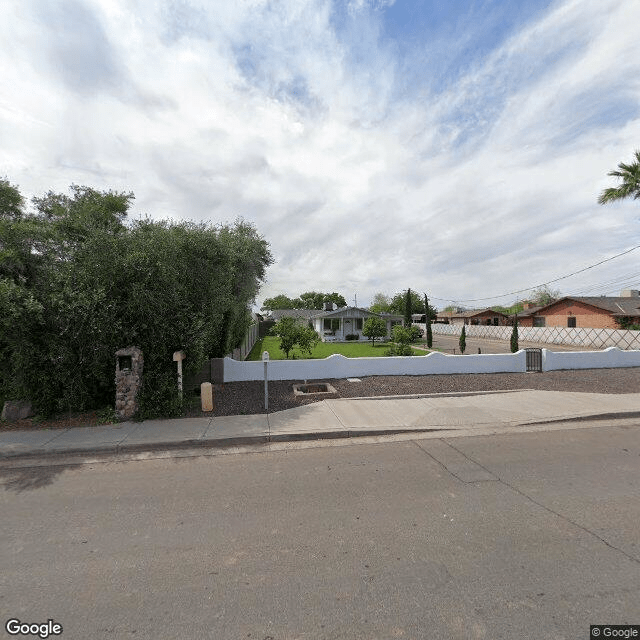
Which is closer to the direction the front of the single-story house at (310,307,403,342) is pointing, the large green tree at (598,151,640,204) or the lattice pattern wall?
the large green tree

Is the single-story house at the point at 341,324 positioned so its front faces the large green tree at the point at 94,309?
yes

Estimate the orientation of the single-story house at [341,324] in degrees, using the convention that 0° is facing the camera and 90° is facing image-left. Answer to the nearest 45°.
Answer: approximately 0°

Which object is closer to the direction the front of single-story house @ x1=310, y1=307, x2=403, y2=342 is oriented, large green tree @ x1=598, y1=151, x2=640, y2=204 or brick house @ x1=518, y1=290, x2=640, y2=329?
the large green tree

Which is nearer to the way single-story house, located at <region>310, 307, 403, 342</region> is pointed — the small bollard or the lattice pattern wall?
the small bollard

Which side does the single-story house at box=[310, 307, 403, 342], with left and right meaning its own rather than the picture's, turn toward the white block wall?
front

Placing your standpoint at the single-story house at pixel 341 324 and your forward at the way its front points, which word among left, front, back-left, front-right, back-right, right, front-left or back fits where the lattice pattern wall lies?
left

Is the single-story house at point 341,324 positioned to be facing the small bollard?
yes

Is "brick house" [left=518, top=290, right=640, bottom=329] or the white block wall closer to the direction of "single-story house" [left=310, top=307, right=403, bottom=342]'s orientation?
the white block wall

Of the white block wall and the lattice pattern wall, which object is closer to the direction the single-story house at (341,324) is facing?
the white block wall
